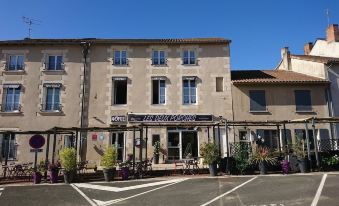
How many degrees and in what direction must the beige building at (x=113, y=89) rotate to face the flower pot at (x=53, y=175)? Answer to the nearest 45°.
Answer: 0° — it already faces it

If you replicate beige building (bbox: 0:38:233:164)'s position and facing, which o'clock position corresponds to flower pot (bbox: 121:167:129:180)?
The flower pot is roughly at 12 o'clock from the beige building.

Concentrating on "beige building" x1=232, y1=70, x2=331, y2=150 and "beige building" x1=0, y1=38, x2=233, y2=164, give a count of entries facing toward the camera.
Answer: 2

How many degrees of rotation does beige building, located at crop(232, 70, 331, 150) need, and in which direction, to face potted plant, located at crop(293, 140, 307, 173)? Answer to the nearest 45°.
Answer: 0° — it already faces it

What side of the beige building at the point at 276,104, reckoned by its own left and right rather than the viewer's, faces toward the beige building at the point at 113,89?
right

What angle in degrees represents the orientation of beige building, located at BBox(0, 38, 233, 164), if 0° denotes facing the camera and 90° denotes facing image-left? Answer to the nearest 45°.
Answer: approximately 0°

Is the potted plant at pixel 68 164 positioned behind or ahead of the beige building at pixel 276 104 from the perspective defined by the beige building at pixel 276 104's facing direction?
ahead

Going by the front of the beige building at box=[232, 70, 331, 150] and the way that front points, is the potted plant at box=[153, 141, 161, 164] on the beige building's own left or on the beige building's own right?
on the beige building's own right

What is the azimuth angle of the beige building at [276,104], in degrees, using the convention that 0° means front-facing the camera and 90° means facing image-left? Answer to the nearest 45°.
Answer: approximately 0°

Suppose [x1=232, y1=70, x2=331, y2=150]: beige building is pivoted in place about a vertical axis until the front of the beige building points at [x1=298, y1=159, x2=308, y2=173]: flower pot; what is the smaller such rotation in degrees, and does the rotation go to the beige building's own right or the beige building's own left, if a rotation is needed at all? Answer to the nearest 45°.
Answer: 0° — it already faces it

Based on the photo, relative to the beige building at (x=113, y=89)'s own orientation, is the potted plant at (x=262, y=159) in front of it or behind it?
in front

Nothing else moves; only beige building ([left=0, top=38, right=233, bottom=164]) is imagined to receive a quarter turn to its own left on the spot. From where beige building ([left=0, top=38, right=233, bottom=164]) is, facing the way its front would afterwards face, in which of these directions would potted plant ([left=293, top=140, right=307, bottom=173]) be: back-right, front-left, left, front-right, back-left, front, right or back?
front-right

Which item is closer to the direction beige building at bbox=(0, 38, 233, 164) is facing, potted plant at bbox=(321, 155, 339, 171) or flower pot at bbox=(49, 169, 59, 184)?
the flower pot

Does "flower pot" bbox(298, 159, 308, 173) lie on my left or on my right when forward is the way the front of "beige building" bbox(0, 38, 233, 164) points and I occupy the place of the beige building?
on my left

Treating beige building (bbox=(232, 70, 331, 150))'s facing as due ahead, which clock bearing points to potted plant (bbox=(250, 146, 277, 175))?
The potted plant is roughly at 12 o'clock from the beige building.
